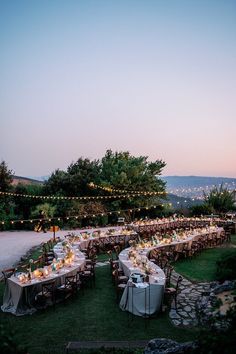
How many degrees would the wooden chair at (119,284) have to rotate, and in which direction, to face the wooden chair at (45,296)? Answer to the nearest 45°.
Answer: approximately 180°

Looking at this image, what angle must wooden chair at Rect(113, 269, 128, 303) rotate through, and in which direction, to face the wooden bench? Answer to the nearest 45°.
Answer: approximately 90° to its right

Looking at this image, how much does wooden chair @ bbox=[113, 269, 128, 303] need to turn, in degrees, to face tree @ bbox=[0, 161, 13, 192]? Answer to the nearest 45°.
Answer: approximately 135° to its left

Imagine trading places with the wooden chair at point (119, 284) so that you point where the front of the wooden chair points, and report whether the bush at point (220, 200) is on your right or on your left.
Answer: on your left

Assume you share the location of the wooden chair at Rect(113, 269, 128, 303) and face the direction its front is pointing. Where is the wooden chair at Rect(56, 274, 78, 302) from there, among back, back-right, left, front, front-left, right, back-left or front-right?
back

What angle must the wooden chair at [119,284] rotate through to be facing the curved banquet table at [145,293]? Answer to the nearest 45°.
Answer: approximately 45° to its right

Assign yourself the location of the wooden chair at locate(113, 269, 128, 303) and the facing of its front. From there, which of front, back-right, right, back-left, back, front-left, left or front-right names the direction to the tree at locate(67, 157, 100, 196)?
left

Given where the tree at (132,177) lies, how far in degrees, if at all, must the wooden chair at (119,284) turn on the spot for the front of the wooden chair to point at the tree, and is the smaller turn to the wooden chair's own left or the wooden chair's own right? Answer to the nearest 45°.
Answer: approximately 90° to the wooden chair's own left

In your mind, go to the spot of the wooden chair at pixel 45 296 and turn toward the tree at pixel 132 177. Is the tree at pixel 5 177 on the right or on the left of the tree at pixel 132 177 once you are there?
left

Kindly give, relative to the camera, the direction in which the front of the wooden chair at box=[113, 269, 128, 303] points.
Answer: facing to the right of the viewer
